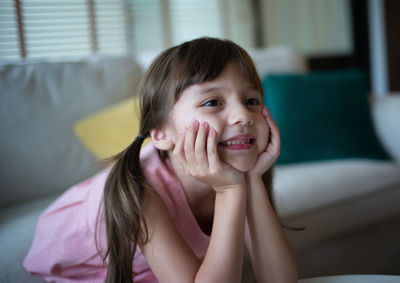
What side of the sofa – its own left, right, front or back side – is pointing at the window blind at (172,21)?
back

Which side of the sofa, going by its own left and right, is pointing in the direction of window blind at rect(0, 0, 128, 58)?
back

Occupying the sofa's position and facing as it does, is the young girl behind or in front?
in front

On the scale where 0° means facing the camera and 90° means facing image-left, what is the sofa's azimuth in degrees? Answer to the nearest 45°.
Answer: approximately 0°
